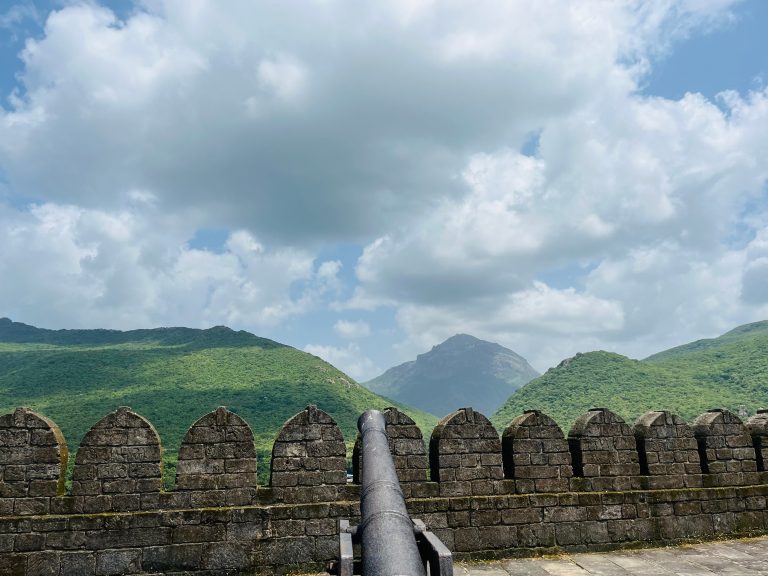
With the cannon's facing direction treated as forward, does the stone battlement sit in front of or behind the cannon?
in front

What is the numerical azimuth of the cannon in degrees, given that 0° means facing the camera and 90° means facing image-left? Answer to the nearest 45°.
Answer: approximately 180°
